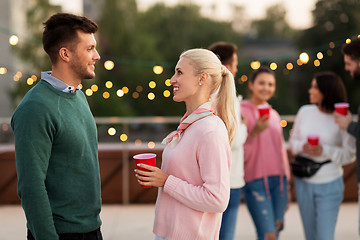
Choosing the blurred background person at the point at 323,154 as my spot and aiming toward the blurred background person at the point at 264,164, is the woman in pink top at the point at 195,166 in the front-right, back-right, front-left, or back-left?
front-left

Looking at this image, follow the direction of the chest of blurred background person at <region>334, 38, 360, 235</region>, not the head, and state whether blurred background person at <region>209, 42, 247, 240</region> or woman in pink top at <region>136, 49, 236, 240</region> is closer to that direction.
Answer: the blurred background person

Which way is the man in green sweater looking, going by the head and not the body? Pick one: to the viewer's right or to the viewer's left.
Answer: to the viewer's right

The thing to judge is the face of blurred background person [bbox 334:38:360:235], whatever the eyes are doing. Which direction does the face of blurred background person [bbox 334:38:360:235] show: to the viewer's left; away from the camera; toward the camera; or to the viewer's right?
to the viewer's left

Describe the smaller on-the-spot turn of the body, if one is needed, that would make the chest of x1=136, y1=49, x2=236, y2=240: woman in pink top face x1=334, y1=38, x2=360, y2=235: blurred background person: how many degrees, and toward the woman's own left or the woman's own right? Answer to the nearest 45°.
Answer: approximately 135° to the woman's own right

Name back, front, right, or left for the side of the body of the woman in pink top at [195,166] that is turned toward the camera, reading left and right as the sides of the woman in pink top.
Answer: left

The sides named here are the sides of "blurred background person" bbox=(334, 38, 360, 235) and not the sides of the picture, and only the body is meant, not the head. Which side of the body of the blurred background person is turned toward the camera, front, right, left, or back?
left

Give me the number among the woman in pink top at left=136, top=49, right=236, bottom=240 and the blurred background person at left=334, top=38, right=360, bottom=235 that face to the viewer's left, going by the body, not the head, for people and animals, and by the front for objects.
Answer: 2

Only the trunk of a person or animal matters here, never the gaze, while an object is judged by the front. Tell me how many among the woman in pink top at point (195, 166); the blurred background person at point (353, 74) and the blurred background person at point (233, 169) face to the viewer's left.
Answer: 2
